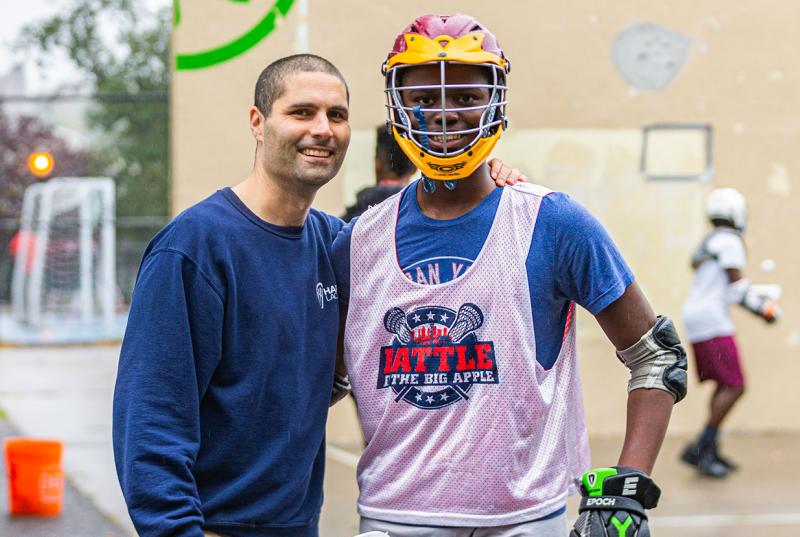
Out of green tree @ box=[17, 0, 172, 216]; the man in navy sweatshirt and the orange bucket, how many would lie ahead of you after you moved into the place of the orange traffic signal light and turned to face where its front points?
2

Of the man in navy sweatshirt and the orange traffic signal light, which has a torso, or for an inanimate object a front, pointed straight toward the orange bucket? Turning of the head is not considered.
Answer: the orange traffic signal light

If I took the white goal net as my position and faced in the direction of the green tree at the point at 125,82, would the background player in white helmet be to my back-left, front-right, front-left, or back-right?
back-right

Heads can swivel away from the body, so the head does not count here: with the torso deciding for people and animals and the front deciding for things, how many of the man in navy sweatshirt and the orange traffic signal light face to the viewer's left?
0

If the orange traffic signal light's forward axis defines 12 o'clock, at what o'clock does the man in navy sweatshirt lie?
The man in navy sweatshirt is roughly at 12 o'clock from the orange traffic signal light.

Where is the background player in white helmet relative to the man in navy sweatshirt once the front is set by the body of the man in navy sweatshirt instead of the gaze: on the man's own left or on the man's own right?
on the man's own left

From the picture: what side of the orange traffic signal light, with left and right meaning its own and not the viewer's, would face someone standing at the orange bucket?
front

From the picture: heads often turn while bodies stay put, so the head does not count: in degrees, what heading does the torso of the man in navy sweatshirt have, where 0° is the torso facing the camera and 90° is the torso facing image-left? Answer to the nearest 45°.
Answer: approximately 315°

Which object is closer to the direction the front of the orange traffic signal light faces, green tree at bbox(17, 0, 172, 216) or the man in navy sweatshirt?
the man in navy sweatshirt

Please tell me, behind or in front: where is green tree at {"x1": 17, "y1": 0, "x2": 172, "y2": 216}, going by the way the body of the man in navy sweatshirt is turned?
behind

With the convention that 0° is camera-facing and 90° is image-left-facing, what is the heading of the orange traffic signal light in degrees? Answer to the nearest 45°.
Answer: approximately 0°

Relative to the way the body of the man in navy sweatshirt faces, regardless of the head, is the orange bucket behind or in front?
behind

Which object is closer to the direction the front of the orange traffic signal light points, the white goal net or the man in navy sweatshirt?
the man in navy sweatshirt
